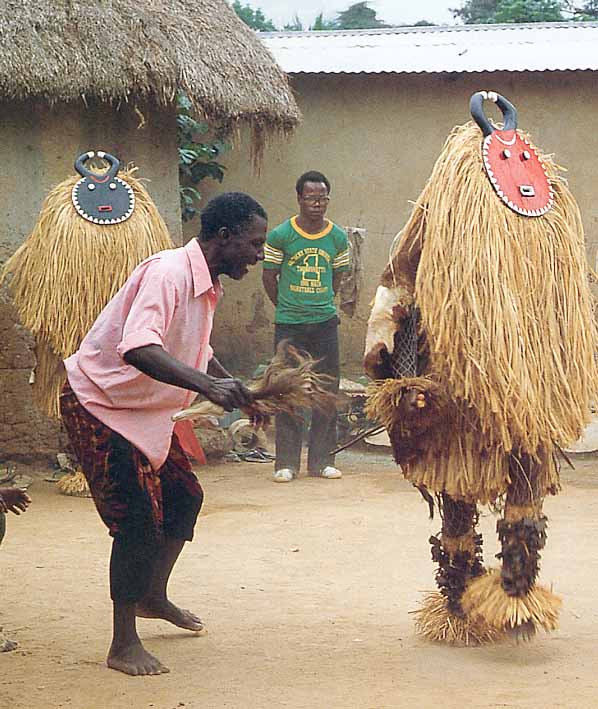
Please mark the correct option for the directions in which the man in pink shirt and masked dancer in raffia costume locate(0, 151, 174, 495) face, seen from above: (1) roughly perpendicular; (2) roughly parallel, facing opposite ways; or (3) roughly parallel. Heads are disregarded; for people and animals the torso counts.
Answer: roughly perpendicular

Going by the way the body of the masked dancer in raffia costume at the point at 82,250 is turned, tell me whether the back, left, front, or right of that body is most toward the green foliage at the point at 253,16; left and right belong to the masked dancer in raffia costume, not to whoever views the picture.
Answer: back

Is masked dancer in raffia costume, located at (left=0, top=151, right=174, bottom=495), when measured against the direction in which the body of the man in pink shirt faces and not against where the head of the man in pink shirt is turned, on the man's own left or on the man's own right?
on the man's own left

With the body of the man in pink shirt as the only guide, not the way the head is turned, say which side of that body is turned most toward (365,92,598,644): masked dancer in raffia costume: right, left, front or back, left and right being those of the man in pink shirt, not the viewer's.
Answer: front

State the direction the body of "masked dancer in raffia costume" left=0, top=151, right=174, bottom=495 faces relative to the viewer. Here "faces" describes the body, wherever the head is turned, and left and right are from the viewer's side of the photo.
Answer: facing the viewer

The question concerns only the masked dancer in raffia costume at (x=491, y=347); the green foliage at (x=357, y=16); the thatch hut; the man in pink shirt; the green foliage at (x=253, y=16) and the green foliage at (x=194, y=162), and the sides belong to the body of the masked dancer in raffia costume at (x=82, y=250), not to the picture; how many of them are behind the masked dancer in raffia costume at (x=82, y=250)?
4

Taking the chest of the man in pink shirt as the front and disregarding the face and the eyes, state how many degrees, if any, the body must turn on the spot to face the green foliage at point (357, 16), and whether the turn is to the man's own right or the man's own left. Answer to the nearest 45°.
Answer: approximately 90° to the man's own left

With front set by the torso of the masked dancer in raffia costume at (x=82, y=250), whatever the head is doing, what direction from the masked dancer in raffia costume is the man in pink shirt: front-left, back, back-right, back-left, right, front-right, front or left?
front

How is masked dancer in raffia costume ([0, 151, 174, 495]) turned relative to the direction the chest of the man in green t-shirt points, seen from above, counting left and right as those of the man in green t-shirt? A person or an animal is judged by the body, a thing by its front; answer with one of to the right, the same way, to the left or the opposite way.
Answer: the same way

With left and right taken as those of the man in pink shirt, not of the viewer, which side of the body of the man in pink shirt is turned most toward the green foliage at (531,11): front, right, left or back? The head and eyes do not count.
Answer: left

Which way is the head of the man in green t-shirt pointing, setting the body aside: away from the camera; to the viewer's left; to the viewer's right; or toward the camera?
toward the camera

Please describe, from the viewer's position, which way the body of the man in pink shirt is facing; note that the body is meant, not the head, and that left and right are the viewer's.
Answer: facing to the right of the viewer

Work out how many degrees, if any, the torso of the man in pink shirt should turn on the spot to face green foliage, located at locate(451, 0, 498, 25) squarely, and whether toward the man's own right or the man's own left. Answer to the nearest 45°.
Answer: approximately 90° to the man's own left

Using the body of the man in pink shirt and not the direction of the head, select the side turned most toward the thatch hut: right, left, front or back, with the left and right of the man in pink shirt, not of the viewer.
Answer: left

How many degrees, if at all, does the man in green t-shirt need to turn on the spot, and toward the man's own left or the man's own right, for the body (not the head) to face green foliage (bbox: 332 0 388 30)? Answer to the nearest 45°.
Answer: approximately 180°
